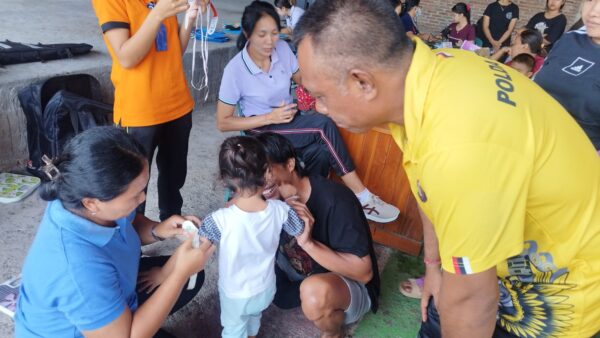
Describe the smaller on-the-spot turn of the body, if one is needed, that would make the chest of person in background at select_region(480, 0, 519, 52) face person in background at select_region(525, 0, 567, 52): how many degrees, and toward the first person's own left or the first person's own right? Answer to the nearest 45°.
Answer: approximately 45° to the first person's own left

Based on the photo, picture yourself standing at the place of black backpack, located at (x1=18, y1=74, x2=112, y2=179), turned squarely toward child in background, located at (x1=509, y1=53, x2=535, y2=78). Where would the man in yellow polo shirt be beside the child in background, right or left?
right

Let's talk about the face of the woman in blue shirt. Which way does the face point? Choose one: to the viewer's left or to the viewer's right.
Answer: to the viewer's right

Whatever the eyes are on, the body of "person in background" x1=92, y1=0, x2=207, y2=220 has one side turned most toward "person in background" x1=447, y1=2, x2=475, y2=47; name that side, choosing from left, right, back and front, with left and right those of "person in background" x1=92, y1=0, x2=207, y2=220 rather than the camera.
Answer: left

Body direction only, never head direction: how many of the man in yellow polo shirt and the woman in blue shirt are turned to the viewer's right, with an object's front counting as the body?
1

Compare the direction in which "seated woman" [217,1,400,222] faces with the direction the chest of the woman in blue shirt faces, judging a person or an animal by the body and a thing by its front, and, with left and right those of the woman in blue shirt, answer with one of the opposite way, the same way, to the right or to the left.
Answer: to the right

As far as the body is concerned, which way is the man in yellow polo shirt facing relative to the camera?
to the viewer's left

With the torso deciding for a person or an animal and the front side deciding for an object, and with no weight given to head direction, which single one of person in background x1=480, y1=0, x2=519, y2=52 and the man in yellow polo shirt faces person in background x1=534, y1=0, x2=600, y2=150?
person in background x1=480, y1=0, x2=519, y2=52

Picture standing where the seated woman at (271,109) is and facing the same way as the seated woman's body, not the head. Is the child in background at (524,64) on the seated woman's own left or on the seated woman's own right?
on the seated woman's own left

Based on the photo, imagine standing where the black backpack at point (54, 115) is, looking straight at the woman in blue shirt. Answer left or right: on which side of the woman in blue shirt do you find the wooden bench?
left

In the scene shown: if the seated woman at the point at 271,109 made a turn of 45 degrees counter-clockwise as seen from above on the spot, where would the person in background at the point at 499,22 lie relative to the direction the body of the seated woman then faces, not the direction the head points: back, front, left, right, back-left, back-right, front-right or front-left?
front-left

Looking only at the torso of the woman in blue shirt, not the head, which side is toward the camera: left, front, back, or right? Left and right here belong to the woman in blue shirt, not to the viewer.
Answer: right

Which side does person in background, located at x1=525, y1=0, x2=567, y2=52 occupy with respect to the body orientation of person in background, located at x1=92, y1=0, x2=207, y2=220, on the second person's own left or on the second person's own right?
on the second person's own left
